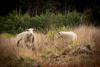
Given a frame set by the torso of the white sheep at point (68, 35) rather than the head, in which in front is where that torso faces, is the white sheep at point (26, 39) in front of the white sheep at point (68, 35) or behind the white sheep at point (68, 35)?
in front

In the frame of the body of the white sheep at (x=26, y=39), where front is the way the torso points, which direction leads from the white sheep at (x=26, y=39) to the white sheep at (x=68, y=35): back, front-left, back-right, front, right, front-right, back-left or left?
front-left

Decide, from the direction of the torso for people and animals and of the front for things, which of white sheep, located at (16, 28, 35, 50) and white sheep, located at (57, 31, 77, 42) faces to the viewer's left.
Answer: white sheep, located at (57, 31, 77, 42)

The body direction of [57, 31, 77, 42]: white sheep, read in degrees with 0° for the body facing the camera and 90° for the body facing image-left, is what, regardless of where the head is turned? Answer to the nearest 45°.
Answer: approximately 90°

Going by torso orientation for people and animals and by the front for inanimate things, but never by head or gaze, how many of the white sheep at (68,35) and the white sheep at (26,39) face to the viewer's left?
1

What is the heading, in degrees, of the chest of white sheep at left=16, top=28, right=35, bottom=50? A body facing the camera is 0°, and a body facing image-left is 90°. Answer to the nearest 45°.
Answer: approximately 315°
